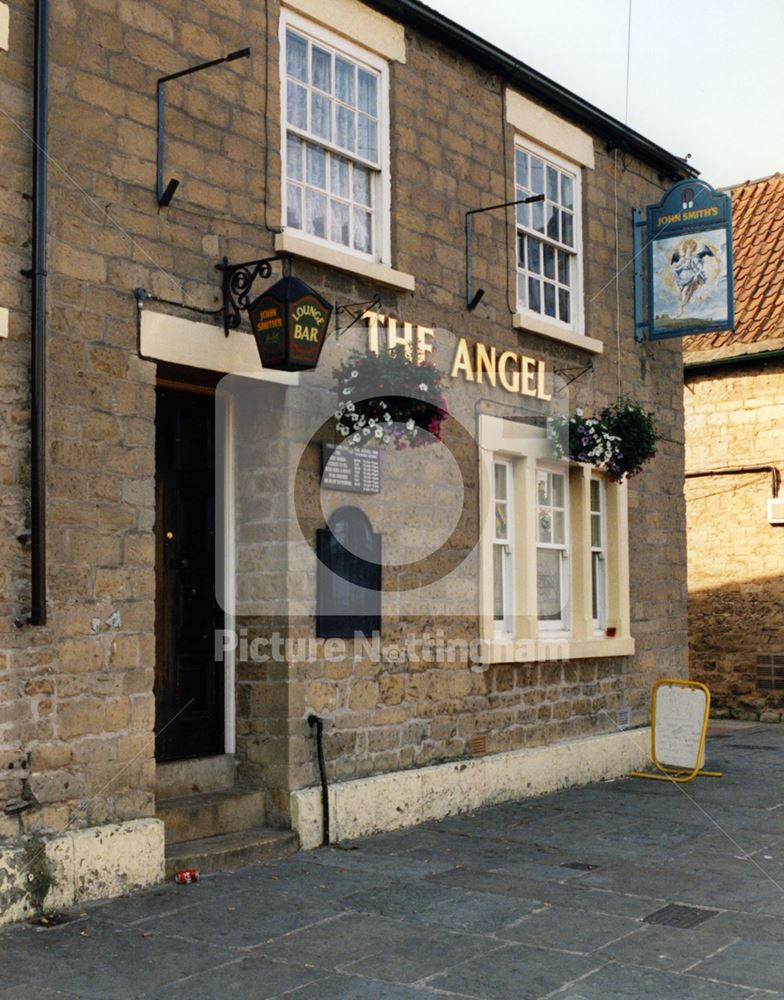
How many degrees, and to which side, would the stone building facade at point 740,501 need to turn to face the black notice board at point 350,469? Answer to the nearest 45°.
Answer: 0° — it already faces it

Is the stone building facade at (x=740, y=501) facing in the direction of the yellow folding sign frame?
yes

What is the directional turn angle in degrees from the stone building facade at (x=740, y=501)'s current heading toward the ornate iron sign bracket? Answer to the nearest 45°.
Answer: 0° — it already faces it

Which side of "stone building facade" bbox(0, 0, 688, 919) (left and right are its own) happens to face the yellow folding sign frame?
left

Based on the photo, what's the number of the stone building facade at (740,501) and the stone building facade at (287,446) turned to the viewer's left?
0

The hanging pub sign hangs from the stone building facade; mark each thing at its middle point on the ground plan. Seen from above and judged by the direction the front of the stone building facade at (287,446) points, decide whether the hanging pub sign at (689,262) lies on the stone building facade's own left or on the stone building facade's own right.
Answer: on the stone building facade's own left

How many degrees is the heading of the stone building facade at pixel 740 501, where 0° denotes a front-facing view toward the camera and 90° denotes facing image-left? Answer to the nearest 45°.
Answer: approximately 0°

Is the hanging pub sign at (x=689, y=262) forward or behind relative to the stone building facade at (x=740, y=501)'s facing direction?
forward

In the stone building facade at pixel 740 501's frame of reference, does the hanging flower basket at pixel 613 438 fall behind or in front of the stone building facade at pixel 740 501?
in front
